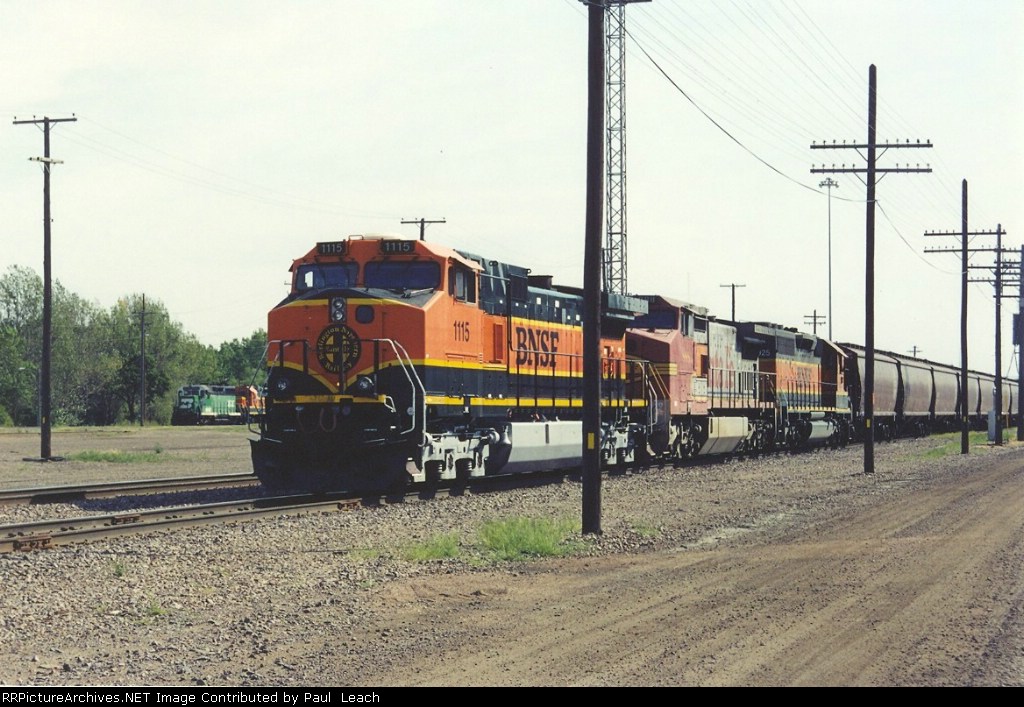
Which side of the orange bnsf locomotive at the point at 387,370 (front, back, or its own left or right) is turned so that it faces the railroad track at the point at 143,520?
front

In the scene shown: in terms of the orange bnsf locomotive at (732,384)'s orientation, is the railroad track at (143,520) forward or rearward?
forward

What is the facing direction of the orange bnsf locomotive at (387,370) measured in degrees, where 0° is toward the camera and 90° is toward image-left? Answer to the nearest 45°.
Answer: approximately 45°

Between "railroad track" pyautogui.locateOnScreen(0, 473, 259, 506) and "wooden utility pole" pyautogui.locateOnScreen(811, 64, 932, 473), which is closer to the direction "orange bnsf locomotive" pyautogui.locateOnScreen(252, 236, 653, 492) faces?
the railroad track

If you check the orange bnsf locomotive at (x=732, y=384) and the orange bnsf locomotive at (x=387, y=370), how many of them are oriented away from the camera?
0

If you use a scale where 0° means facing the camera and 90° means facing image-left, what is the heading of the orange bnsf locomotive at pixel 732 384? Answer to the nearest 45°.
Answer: approximately 45°

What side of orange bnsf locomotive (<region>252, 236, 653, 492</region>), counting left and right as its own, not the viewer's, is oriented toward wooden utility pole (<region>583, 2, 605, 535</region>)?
left
